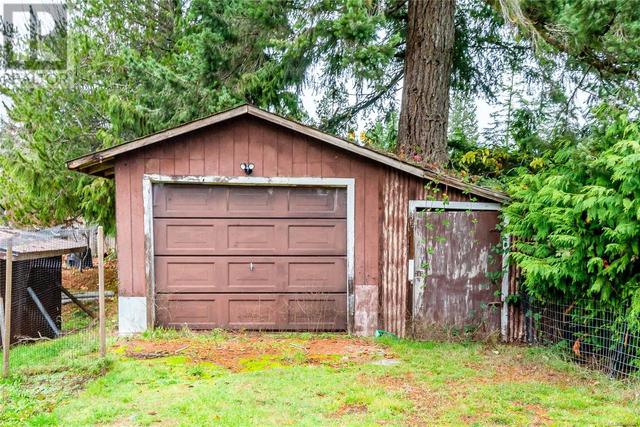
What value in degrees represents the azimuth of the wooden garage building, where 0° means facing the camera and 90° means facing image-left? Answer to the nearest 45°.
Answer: approximately 0°

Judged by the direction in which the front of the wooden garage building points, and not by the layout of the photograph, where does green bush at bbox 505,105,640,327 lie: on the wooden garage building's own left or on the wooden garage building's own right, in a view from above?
on the wooden garage building's own left

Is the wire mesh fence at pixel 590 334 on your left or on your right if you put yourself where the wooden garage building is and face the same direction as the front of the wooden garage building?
on your left

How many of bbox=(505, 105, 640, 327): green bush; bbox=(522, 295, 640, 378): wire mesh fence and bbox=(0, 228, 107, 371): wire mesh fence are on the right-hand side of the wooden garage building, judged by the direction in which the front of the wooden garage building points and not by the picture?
1

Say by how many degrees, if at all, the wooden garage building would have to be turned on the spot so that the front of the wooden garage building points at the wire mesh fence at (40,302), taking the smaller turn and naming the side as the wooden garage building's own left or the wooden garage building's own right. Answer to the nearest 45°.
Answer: approximately 90° to the wooden garage building's own right
